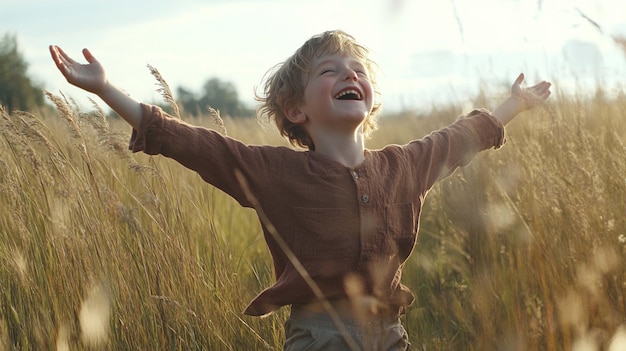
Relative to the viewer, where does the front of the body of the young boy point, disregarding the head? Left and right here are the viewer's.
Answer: facing the viewer and to the right of the viewer

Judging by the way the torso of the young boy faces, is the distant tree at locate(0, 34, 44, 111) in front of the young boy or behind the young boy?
behind
